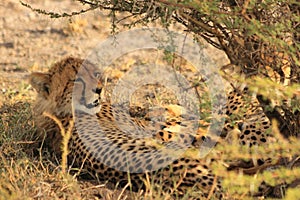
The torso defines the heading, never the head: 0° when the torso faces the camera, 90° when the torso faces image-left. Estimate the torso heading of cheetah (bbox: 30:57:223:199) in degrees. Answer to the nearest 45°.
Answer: approximately 90°
